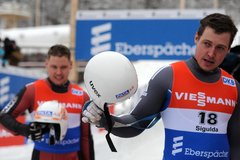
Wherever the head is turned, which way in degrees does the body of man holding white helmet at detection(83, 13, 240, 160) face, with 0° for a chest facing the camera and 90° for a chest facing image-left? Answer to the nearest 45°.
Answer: approximately 0°

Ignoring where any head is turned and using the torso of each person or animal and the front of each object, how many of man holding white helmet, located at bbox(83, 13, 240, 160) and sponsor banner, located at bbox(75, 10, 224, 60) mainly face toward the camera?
2

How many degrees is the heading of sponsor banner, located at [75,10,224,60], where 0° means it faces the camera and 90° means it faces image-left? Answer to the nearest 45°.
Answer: approximately 0°

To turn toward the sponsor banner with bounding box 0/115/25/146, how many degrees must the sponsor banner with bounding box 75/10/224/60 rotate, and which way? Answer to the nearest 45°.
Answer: approximately 45° to its right

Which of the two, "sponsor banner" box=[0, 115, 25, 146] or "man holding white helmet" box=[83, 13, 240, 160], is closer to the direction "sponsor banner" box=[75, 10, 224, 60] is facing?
the man holding white helmet

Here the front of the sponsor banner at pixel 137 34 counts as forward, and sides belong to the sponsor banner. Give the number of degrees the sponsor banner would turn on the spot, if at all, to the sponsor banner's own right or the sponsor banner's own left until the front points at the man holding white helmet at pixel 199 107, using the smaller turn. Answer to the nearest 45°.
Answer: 0° — it already faces them

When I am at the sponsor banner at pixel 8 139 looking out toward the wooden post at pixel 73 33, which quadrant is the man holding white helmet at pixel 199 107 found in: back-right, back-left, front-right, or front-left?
back-right

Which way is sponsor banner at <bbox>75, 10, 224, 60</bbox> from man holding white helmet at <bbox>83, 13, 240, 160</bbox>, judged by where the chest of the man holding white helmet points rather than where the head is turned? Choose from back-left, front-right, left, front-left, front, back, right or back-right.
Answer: back
